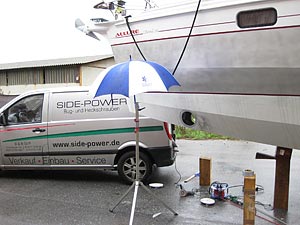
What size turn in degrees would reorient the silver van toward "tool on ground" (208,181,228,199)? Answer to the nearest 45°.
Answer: approximately 135° to its left

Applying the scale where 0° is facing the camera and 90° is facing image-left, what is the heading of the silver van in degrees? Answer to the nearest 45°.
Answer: approximately 90°

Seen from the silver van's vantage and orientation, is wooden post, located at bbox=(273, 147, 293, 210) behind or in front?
behind

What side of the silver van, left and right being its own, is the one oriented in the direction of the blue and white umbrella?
left

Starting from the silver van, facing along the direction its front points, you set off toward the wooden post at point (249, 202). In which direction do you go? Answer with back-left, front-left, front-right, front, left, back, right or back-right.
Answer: back-left

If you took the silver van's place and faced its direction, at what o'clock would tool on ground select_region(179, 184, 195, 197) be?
The tool on ground is roughly at 7 o'clock from the silver van.

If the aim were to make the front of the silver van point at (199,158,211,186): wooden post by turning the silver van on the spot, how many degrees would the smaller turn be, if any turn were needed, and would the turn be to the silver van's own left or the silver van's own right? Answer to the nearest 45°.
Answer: approximately 180°

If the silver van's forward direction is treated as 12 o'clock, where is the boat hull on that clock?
The boat hull is roughly at 8 o'clock from the silver van.
